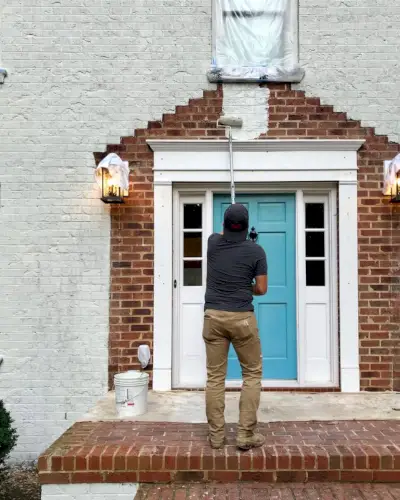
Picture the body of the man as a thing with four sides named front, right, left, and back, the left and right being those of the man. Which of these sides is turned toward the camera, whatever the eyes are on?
back

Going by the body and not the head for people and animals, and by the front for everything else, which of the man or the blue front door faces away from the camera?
the man

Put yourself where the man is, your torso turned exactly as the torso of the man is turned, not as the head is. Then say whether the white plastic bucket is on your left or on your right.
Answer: on your left

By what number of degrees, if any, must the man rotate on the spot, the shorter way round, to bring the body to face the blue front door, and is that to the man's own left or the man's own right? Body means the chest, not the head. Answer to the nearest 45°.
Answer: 0° — they already face it

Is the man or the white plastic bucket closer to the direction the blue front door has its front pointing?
the man

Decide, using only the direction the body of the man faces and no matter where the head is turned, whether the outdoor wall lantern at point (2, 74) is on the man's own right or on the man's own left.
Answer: on the man's own left

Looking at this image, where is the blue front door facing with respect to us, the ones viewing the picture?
facing the viewer

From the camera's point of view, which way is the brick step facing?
toward the camera

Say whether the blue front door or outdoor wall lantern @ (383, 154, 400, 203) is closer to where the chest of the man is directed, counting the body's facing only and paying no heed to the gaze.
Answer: the blue front door

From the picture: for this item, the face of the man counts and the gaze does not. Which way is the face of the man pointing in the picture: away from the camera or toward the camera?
away from the camera

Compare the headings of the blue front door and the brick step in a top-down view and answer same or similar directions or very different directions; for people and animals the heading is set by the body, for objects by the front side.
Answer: same or similar directions

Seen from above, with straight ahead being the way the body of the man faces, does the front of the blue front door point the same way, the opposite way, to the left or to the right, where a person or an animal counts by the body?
the opposite way

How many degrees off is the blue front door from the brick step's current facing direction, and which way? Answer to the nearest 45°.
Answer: approximately 180°

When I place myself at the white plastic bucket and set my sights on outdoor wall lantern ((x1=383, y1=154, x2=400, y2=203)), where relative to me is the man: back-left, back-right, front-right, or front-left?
front-right
